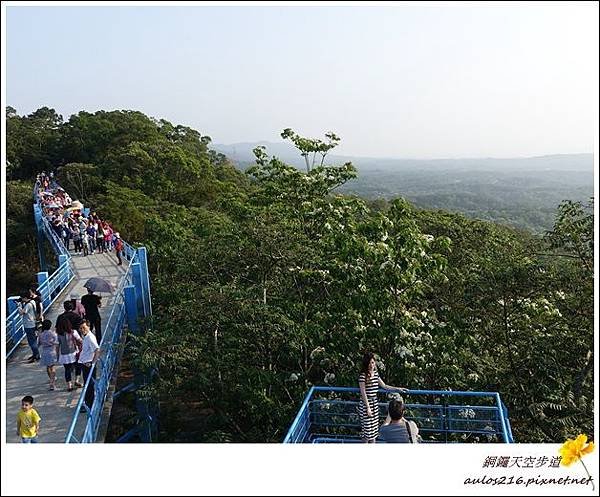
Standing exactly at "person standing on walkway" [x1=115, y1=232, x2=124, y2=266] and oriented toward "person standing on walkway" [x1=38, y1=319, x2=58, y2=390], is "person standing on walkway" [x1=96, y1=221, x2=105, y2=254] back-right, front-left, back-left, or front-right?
back-right

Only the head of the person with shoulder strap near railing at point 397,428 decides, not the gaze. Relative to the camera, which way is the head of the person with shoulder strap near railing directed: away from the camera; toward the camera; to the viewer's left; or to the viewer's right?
away from the camera

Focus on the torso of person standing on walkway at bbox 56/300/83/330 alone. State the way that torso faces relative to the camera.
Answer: away from the camera

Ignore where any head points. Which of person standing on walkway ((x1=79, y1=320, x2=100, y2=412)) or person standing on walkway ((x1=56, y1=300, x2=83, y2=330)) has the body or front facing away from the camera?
person standing on walkway ((x1=56, y1=300, x2=83, y2=330))

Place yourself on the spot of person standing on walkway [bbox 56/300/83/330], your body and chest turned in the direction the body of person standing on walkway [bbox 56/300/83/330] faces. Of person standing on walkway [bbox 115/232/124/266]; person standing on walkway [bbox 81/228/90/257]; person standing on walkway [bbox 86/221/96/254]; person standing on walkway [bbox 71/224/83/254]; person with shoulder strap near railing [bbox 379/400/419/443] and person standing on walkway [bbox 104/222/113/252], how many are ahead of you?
5

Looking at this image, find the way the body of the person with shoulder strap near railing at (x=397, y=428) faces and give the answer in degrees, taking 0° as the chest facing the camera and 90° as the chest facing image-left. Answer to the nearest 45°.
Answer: approximately 180°
